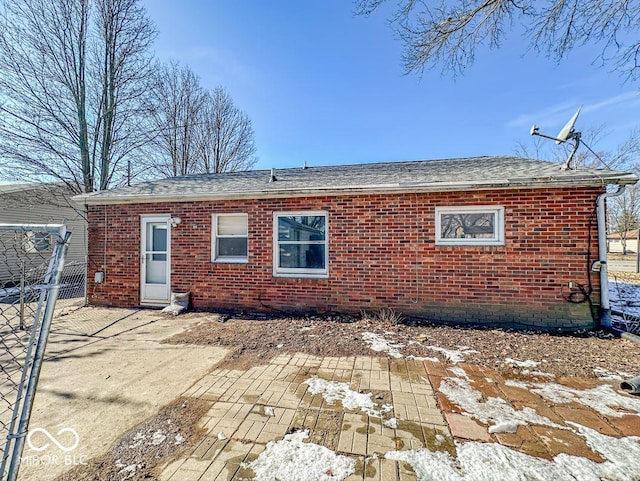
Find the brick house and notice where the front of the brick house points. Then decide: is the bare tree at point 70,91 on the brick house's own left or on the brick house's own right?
on the brick house's own left

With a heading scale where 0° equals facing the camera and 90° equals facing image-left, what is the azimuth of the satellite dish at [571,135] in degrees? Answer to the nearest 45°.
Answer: approximately 90°

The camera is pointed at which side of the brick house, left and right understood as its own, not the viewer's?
back

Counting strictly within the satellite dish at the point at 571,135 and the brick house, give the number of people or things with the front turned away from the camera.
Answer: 1

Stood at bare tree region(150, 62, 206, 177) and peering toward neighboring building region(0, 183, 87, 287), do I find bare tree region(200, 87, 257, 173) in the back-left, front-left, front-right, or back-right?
back-left
